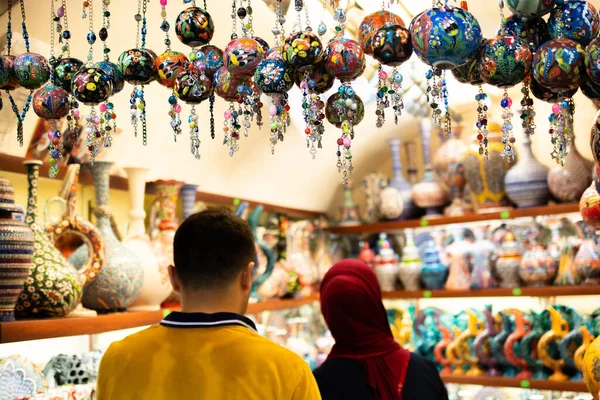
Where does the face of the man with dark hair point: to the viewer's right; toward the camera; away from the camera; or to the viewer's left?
away from the camera

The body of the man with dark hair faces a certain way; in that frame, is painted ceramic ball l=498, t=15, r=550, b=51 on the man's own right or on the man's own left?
on the man's own right

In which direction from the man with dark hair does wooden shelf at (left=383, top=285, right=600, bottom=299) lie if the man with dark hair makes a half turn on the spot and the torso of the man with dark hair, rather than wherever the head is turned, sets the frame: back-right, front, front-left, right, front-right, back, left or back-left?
back-left

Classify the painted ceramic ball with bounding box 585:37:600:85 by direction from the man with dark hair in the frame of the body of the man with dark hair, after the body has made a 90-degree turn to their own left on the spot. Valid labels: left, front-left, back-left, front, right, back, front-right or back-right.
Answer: back

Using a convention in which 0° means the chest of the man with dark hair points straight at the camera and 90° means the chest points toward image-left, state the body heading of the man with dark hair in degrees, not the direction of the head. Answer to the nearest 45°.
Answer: approximately 180°

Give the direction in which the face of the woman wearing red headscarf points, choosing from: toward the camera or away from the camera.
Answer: away from the camera

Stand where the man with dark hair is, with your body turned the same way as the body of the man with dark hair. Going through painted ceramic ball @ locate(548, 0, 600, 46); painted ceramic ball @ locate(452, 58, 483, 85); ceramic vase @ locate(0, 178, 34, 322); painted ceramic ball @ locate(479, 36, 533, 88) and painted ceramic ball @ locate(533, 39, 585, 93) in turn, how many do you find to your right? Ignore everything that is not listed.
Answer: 4
